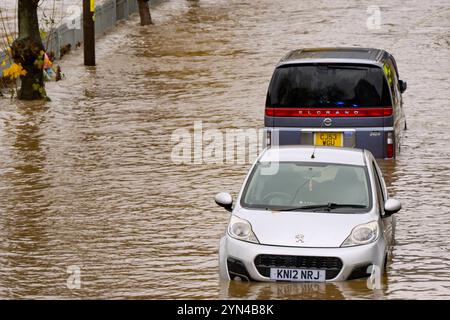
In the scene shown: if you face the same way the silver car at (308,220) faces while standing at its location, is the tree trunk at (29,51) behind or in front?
behind

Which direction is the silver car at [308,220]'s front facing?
toward the camera

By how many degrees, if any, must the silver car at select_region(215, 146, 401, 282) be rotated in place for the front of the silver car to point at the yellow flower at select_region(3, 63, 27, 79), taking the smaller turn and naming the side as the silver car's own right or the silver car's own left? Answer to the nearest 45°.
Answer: approximately 135° to the silver car's own right

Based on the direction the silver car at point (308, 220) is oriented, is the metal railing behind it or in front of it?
behind
